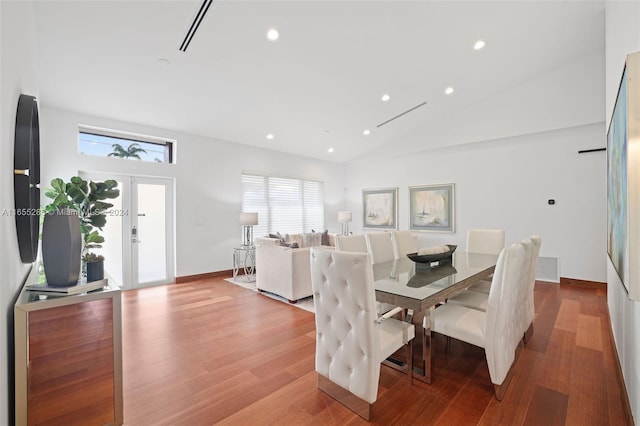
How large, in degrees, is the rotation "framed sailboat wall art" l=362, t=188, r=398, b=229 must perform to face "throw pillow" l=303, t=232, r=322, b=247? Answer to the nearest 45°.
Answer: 0° — it already faces it

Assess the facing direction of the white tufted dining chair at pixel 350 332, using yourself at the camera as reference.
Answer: facing away from the viewer and to the right of the viewer

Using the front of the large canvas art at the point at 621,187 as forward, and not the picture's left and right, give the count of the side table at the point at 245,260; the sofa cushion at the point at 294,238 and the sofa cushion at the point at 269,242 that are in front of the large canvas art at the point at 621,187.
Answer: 3

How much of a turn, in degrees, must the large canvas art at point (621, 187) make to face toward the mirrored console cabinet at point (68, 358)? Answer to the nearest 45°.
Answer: approximately 45° to its left

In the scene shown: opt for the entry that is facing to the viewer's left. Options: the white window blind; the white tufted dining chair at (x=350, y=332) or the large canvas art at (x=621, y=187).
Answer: the large canvas art

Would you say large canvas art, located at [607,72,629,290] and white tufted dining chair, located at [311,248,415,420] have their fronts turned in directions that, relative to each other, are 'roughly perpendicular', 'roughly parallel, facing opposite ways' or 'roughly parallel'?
roughly perpendicular

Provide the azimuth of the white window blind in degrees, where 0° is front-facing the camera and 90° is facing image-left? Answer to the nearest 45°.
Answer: approximately 315°

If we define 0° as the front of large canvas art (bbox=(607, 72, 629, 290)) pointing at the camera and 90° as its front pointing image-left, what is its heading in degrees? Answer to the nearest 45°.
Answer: approximately 90°

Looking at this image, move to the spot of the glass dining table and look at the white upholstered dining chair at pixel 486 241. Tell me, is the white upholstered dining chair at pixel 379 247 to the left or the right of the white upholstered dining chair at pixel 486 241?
left
